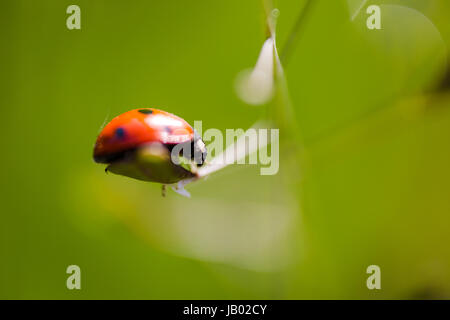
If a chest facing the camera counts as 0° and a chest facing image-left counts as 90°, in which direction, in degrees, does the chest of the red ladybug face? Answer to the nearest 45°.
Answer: approximately 270°
